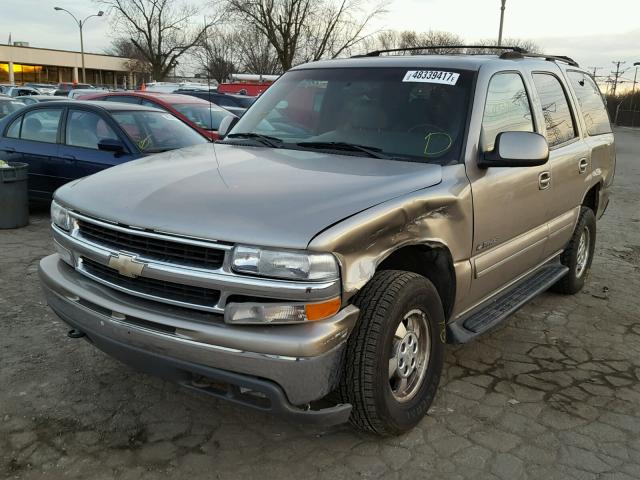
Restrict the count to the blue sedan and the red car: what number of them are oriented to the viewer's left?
0

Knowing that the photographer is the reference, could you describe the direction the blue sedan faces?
facing the viewer and to the right of the viewer

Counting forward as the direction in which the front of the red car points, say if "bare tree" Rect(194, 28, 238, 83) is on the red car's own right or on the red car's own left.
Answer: on the red car's own left

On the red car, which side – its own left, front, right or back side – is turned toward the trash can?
right

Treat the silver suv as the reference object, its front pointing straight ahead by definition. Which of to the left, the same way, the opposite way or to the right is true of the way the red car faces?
to the left

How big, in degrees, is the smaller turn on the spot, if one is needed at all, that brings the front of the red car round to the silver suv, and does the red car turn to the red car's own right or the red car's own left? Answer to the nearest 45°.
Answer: approximately 45° to the red car's own right

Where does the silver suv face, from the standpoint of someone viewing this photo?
facing the viewer and to the left of the viewer

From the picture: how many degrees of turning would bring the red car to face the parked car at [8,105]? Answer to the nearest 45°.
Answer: approximately 180°

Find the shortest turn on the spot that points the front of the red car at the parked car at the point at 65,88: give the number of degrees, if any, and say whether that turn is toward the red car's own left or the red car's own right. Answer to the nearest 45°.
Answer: approximately 135° to the red car's own left

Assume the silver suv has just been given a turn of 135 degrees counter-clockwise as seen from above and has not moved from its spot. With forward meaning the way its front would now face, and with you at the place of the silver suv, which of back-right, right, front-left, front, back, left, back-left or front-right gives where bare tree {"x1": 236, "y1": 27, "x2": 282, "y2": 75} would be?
left

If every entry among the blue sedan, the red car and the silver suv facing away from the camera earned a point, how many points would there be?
0

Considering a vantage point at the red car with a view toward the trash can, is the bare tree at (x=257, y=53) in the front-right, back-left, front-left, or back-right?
back-right
